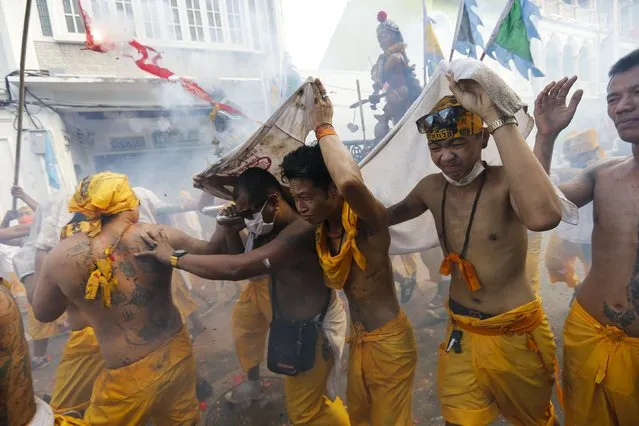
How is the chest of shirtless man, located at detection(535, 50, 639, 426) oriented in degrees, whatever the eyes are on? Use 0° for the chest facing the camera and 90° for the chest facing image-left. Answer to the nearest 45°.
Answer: approximately 0°

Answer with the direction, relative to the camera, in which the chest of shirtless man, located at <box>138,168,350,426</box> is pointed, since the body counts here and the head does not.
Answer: to the viewer's left

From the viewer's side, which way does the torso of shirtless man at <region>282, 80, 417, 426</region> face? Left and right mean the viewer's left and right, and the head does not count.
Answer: facing the viewer and to the left of the viewer

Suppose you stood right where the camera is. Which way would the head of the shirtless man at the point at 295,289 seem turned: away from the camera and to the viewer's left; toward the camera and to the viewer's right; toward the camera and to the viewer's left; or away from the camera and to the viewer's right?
toward the camera and to the viewer's left

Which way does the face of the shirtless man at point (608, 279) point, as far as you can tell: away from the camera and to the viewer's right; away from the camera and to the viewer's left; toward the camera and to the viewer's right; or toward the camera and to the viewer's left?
toward the camera and to the viewer's left

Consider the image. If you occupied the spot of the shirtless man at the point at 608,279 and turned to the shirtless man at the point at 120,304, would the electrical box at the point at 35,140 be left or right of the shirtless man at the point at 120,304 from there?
right

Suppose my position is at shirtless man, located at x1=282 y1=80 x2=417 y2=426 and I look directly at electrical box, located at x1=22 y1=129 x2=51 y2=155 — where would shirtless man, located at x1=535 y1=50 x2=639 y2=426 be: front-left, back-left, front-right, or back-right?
back-right
